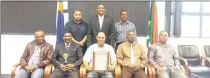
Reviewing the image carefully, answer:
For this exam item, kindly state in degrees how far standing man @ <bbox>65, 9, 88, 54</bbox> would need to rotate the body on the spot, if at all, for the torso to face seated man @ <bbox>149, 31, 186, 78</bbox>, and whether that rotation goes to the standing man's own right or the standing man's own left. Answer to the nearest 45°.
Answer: approximately 90° to the standing man's own left

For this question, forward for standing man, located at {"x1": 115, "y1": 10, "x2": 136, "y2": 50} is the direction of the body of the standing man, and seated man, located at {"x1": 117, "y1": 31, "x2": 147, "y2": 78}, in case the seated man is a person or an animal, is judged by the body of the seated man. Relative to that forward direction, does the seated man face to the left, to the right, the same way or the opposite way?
the same way

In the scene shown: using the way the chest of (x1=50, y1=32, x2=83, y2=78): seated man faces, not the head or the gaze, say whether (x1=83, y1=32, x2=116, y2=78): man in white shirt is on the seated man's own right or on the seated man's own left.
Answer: on the seated man's own left

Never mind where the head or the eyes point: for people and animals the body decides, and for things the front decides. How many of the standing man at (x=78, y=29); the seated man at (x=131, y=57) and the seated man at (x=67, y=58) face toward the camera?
3

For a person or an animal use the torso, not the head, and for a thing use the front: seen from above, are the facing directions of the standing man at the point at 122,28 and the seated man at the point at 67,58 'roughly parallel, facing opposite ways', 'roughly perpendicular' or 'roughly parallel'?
roughly parallel

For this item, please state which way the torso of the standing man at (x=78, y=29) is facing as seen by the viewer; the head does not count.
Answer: toward the camera

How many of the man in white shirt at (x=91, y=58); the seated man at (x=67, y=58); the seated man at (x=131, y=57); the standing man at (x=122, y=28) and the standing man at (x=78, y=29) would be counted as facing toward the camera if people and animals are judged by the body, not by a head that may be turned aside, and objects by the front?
5

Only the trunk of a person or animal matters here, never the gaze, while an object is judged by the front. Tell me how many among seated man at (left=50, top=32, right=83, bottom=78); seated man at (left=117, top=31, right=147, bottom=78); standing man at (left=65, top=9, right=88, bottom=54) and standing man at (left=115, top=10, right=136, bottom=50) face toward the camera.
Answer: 4

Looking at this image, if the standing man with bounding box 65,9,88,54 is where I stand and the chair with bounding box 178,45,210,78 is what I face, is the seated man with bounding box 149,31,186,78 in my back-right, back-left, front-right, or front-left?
front-right

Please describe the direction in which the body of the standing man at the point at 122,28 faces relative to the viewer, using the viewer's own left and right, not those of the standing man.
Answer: facing the viewer

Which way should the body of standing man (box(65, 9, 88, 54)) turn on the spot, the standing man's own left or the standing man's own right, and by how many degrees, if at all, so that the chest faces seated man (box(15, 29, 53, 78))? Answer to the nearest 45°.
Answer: approximately 90° to the standing man's own right

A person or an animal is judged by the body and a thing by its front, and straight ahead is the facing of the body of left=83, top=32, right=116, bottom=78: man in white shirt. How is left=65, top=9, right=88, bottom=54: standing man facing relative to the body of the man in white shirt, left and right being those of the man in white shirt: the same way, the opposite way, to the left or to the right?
the same way

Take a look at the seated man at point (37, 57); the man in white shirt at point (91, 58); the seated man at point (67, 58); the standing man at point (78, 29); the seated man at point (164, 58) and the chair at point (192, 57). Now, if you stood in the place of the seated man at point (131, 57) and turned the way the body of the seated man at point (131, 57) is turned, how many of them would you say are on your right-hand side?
4

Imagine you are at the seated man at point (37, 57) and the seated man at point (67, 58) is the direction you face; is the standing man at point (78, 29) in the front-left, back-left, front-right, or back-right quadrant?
front-left

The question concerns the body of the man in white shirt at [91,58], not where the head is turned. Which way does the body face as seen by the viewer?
toward the camera

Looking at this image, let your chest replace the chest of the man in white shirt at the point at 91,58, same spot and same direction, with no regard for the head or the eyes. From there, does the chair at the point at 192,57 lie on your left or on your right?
on your left

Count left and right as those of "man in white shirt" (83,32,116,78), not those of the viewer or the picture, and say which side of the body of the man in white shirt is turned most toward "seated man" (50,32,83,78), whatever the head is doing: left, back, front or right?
right
